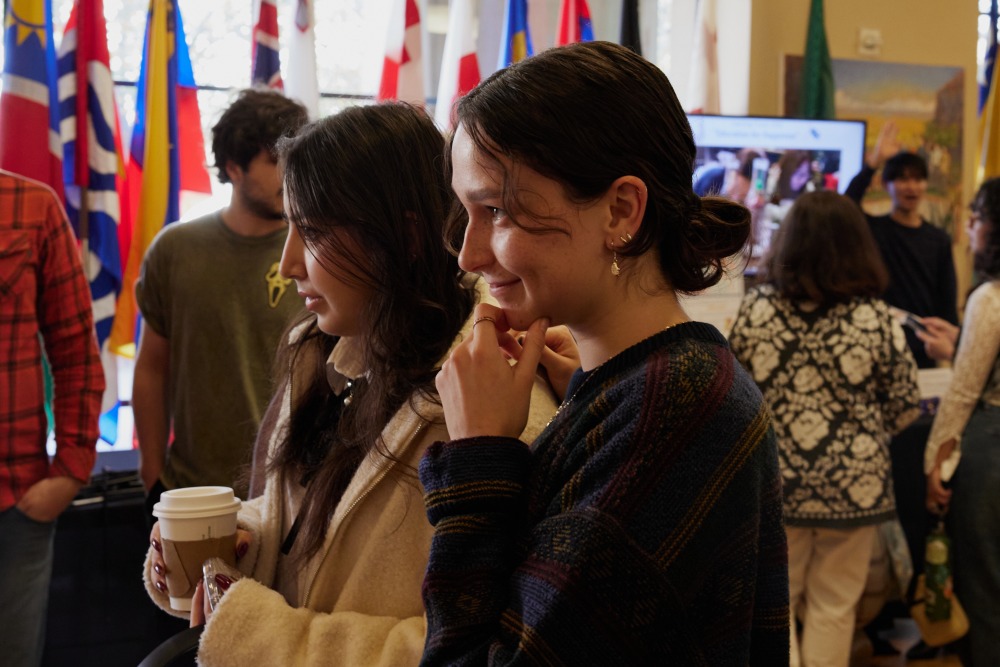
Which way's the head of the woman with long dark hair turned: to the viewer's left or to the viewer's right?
to the viewer's left

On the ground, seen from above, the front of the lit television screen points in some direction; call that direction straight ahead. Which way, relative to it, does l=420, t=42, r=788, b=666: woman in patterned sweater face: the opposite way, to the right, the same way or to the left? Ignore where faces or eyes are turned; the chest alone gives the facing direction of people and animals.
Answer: to the right

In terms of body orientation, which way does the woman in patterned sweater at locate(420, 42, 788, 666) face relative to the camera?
to the viewer's left

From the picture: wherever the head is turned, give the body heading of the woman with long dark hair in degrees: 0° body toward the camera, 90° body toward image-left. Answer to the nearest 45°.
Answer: approximately 45°

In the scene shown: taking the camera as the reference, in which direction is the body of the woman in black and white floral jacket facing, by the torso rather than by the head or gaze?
away from the camera

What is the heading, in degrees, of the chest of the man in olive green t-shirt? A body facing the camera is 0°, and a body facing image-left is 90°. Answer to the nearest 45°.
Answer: approximately 315°

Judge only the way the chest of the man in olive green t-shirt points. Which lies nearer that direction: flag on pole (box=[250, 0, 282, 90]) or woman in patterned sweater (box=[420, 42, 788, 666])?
the woman in patterned sweater

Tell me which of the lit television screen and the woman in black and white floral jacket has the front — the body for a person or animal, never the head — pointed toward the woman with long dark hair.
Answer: the lit television screen

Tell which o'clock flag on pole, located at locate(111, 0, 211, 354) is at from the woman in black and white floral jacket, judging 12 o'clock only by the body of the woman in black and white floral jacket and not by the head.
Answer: The flag on pole is roughly at 9 o'clock from the woman in black and white floral jacket.

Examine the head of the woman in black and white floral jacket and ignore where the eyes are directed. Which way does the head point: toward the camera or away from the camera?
away from the camera
